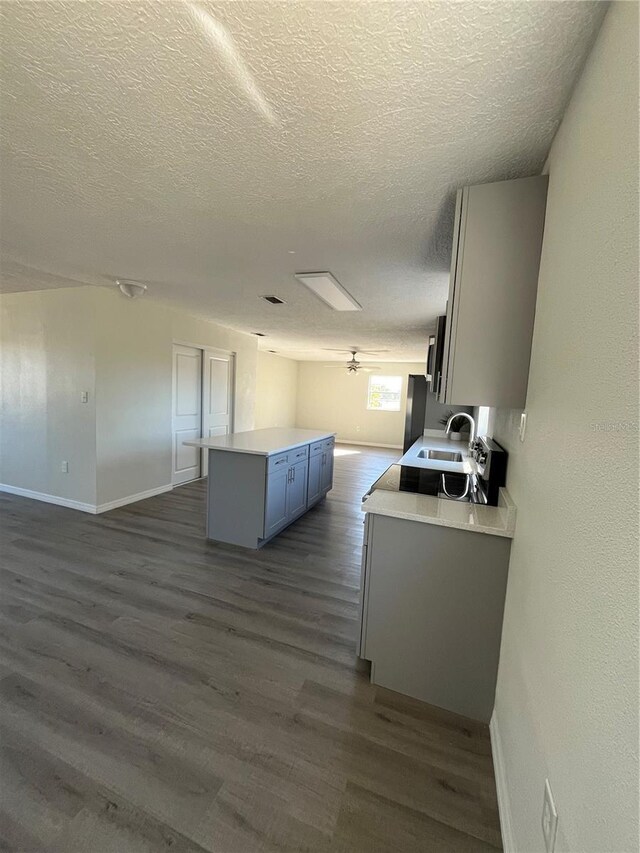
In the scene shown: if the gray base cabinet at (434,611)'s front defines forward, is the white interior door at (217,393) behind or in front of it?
in front

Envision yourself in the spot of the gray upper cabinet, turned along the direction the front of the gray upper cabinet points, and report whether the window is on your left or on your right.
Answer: on your right

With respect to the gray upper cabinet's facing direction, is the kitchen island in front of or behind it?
in front

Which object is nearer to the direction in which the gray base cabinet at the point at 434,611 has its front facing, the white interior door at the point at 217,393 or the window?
the white interior door

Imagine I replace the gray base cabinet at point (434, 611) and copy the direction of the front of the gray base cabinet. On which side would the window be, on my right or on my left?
on my right

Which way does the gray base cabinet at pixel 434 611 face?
to the viewer's left

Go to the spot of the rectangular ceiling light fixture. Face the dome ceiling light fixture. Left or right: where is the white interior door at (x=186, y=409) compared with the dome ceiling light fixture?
right

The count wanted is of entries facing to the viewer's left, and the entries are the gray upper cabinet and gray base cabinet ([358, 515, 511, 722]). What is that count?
2

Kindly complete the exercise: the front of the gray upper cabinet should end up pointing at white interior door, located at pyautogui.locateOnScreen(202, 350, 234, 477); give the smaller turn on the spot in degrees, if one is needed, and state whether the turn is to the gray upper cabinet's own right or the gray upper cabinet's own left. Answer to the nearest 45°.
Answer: approximately 45° to the gray upper cabinet's own right

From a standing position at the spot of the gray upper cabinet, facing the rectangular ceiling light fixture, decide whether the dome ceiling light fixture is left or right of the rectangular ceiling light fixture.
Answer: left

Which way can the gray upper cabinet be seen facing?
to the viewer's left
